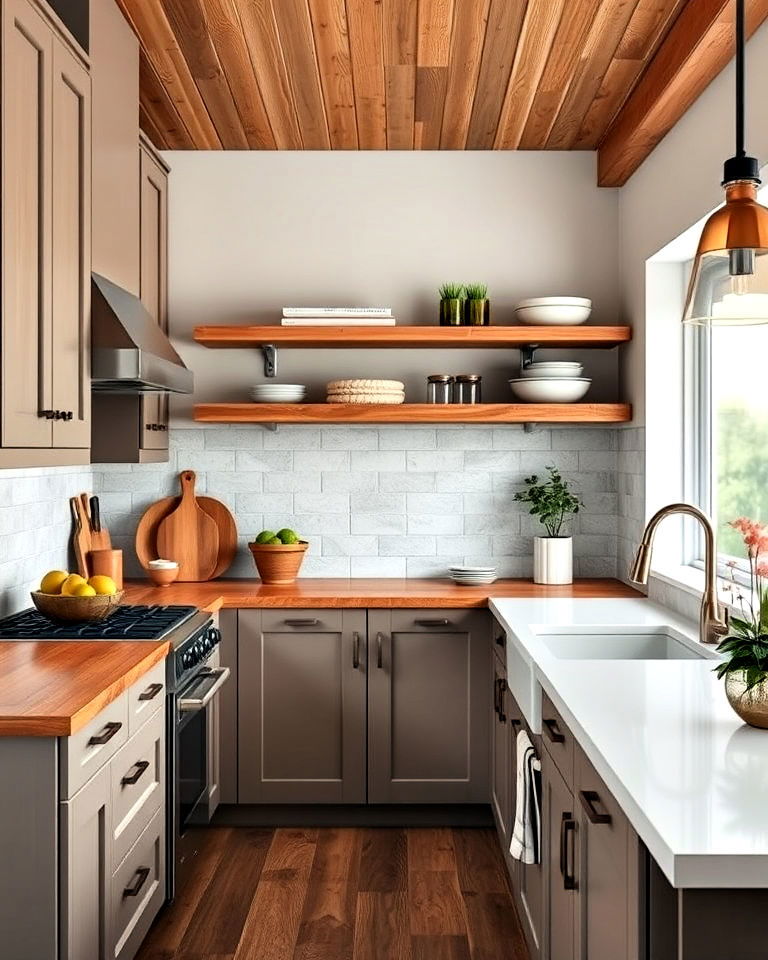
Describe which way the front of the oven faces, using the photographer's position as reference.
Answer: facing to the right of the viewer

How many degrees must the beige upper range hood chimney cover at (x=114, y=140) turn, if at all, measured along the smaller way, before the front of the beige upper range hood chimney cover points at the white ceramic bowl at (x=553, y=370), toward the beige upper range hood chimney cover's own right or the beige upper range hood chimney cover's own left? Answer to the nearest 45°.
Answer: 0° — it already faces it

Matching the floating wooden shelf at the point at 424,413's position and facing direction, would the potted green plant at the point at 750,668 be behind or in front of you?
in front

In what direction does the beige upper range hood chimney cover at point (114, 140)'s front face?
to the viewer's right

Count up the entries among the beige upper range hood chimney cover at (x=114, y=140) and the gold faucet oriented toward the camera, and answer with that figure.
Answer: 0

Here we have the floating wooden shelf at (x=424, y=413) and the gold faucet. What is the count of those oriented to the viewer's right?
0

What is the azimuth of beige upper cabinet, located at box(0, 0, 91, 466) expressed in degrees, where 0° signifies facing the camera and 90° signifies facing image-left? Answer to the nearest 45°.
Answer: approximately 270°
